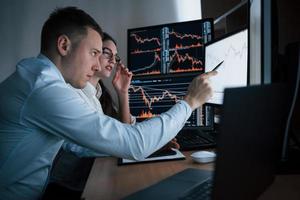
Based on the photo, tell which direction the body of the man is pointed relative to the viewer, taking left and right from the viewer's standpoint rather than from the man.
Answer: facing to the right of the viewer

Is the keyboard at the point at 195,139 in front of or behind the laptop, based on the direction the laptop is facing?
in front

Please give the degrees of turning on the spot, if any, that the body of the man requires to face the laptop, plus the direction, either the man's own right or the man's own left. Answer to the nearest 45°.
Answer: approximately 45° to the man's own right

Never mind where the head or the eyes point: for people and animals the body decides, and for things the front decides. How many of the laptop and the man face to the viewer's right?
1

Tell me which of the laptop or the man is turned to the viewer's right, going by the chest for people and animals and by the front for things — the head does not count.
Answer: the man

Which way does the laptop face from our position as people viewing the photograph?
facing away from the viewer and to the left of the viewer

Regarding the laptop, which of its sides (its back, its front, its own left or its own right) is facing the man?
front

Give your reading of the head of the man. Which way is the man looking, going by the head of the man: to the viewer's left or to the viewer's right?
to the viewer's right

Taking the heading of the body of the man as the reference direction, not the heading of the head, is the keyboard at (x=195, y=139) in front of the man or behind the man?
in front
